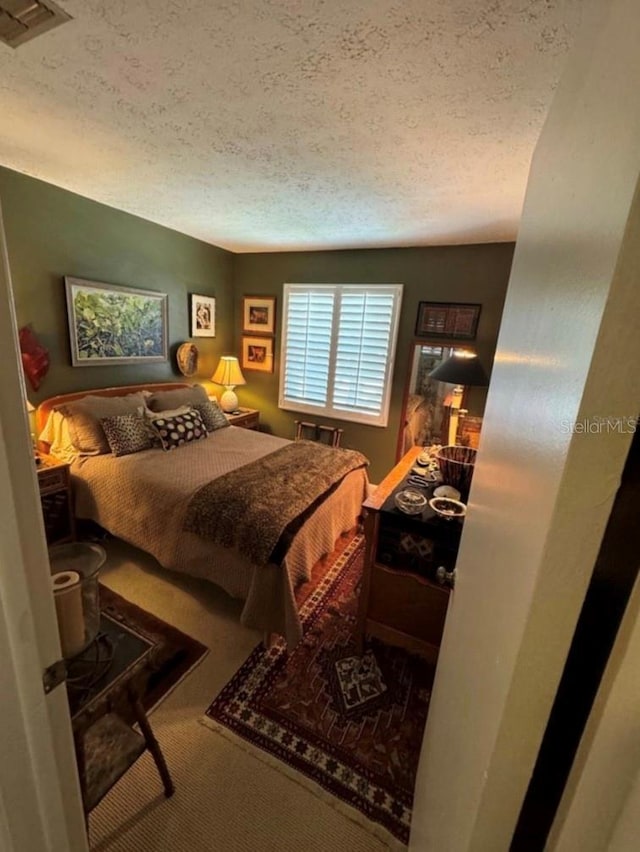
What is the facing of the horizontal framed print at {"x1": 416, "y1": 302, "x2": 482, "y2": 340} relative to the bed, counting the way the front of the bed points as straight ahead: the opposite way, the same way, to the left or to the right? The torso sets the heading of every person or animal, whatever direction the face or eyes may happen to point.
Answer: to the right

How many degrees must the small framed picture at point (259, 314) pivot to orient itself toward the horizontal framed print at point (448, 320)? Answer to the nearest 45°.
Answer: approximately 45° to its left

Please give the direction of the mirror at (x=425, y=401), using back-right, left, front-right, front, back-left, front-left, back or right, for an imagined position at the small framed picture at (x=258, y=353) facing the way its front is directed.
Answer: front-left

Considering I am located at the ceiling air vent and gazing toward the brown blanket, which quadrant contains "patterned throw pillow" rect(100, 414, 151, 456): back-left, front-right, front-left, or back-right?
front-left

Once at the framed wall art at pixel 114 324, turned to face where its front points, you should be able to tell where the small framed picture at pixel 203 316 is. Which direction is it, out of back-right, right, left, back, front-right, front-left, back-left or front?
left

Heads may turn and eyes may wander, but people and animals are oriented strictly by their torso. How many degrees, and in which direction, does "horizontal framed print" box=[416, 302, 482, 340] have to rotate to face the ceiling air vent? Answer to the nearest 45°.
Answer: approximately 45° to its right

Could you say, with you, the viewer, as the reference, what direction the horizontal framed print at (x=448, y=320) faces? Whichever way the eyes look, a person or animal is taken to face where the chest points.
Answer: facing the viewer

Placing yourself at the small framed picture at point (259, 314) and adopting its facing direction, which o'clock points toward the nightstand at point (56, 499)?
The nightstand is roughly at 1 o'clock from the small framed picture.

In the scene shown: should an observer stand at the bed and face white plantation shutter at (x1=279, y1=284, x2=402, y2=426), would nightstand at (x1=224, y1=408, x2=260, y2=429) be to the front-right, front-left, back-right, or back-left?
front-left

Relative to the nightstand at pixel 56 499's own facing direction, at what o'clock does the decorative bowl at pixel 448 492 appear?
The decorative bowl is roughly at 12 o'clock from the nightstand.

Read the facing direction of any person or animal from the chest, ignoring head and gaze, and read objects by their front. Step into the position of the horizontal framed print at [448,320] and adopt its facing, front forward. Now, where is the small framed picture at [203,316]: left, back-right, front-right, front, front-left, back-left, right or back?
right

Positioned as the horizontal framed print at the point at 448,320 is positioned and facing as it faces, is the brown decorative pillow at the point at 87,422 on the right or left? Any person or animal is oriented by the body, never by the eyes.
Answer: on its right

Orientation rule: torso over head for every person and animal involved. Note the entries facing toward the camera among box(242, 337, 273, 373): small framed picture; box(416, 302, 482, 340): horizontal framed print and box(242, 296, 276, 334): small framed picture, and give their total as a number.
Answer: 3

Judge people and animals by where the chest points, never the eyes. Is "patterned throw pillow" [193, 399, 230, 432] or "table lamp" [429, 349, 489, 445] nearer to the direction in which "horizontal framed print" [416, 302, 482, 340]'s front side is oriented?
the table lamp

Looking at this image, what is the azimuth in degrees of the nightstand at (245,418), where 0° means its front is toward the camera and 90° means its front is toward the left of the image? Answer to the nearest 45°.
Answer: approximately 315°

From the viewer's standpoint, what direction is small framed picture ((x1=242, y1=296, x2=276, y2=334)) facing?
toward the camera

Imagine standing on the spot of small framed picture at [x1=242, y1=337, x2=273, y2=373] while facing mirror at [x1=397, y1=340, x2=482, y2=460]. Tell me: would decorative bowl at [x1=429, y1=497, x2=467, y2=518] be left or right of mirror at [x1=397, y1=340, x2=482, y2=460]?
right

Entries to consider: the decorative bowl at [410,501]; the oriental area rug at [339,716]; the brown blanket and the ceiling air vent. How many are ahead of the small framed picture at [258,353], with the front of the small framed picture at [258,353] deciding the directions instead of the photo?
4
